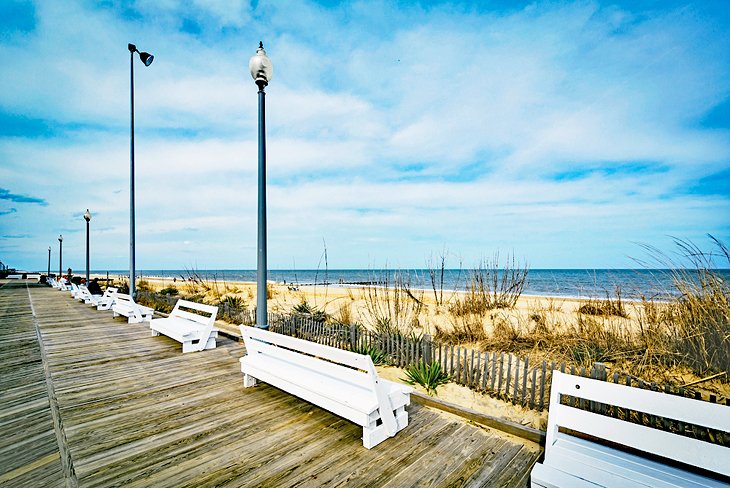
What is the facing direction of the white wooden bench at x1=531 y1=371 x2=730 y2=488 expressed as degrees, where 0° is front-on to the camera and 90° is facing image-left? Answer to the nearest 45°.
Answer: approximately 45°

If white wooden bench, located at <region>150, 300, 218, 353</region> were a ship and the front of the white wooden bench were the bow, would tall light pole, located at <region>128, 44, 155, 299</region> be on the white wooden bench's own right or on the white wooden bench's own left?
on the white wooden bench's own right

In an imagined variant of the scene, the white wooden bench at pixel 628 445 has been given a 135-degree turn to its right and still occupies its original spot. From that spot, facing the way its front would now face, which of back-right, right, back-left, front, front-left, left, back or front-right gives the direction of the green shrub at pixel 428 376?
front-left

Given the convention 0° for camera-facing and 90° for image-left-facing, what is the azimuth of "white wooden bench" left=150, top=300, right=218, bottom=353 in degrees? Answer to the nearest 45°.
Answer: approximately 45°

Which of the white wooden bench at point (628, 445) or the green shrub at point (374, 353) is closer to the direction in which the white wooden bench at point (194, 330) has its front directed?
the white wooden bench
